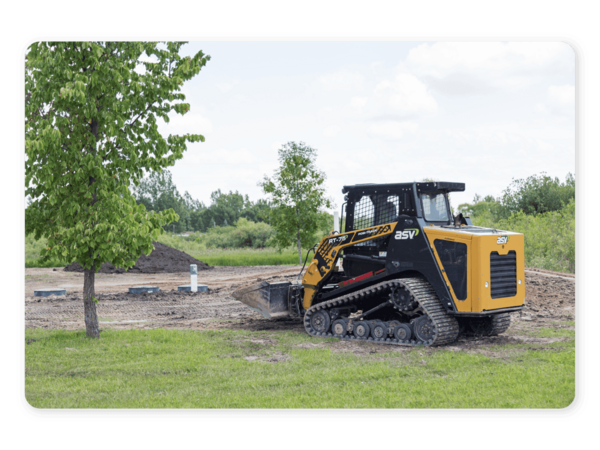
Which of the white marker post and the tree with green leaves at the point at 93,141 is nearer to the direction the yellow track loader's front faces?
the white marker post

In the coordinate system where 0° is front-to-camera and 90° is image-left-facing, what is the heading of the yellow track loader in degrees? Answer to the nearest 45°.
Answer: approximately 135°

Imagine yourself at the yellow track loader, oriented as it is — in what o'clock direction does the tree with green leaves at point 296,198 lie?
The tree with green leaves is roughly at 1 o'clock from the yellow track loader.

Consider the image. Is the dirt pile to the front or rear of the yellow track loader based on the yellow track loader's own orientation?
to the front

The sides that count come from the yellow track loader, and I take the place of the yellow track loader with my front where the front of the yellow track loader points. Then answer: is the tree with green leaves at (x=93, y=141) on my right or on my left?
on my left

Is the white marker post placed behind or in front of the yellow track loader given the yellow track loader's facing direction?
in front
